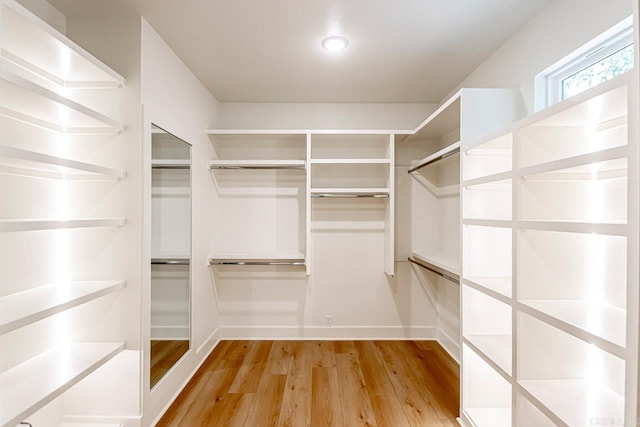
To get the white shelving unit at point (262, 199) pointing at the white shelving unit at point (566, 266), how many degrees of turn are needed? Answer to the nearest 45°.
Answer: approximately 45° to its left

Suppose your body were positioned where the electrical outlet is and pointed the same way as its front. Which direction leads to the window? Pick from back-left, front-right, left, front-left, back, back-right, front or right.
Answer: front-left

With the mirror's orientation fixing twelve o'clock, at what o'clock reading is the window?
The window is roughly at 12 o'clock from the mirror.

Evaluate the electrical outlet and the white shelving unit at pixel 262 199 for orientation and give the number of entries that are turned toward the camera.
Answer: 2

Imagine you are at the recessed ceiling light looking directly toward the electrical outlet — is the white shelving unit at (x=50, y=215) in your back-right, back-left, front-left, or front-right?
back-left

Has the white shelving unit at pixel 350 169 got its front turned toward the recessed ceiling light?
yes

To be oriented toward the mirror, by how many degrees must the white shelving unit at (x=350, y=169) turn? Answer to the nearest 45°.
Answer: approximately 45° to its right

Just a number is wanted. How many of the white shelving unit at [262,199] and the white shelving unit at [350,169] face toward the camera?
2

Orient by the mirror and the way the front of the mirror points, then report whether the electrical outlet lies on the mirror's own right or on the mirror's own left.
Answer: on the mirror's own left
